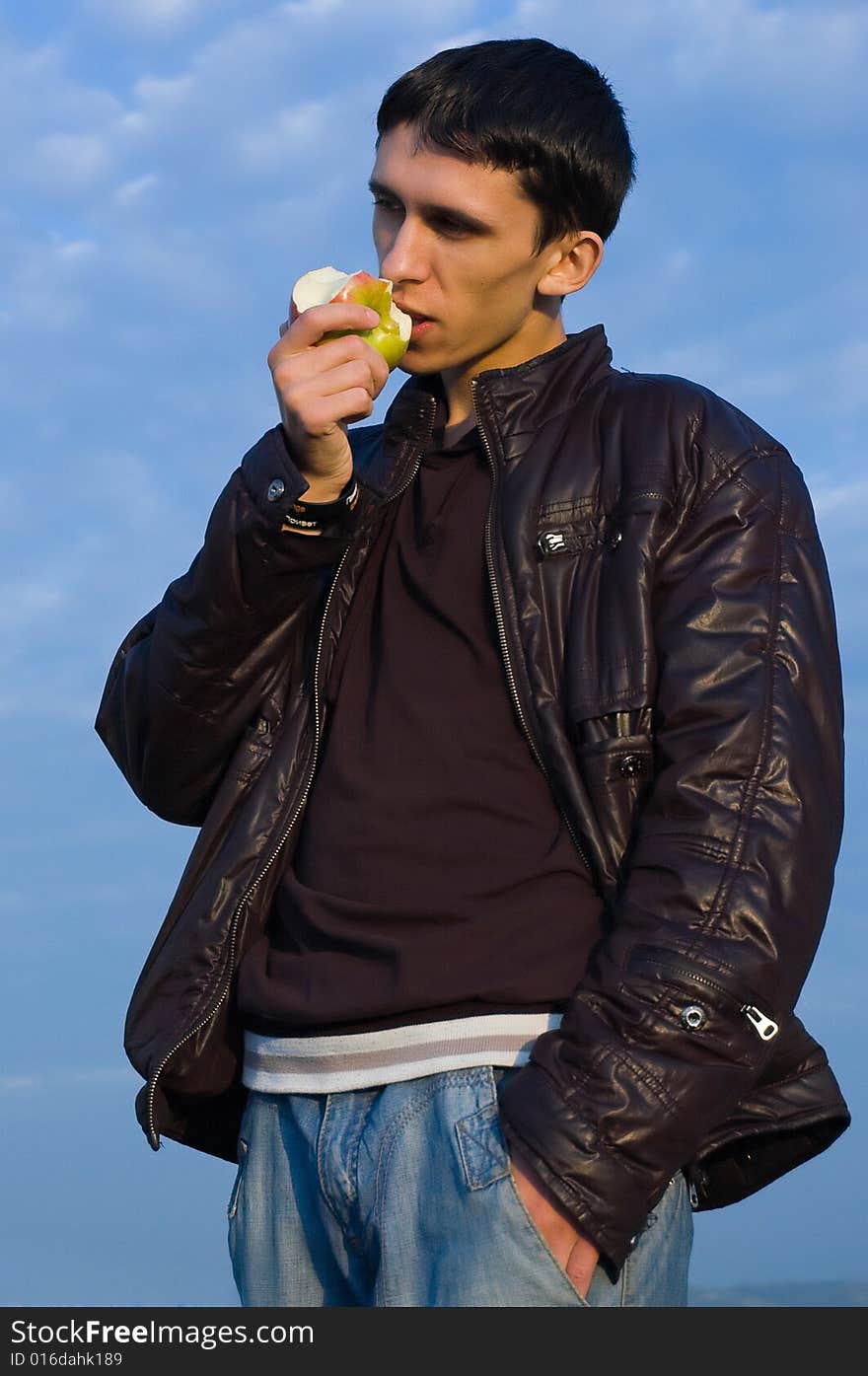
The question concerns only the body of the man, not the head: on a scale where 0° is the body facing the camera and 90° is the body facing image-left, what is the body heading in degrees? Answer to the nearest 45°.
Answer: approximately 45°

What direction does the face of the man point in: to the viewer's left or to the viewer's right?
to the viewer's left
